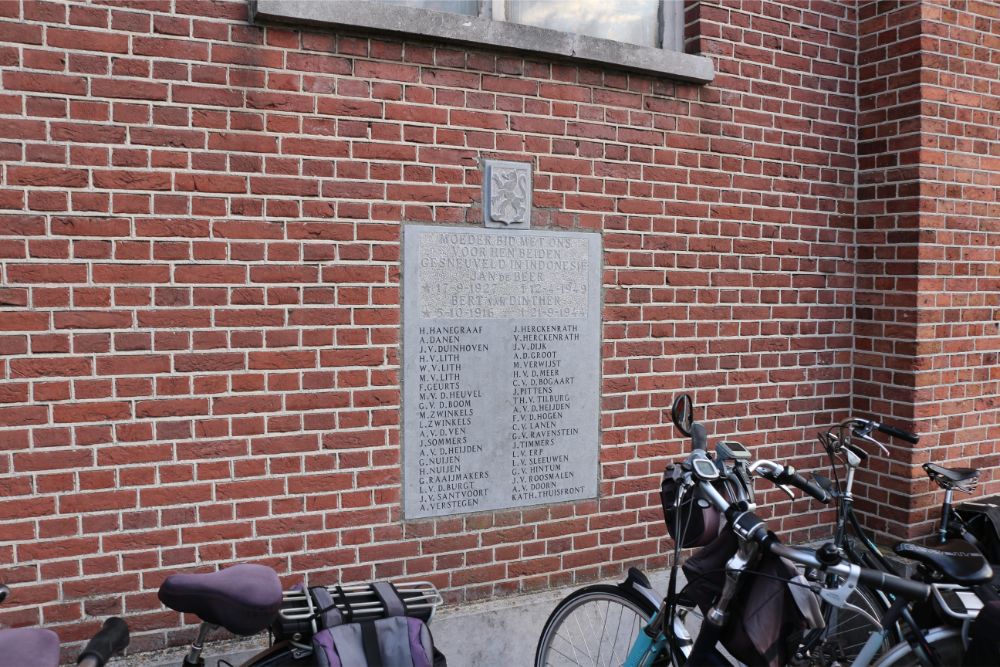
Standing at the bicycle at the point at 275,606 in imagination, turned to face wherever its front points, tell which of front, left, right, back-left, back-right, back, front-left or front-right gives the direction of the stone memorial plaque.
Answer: back-right

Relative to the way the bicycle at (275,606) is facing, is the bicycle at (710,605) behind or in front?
behind

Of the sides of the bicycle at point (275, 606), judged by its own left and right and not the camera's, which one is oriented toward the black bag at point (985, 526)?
back

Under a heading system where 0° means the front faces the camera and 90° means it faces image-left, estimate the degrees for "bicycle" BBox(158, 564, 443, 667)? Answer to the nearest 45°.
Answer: approximately 90°
